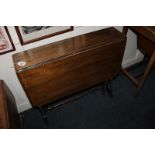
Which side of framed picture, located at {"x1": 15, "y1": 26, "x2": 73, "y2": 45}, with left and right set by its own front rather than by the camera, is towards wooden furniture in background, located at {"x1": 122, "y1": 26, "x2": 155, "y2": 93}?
left

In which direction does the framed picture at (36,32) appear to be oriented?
toward the camera

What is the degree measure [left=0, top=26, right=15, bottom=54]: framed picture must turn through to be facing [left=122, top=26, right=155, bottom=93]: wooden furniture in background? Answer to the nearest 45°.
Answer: approximately 90° to its left

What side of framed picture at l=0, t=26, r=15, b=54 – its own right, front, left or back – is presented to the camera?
front
